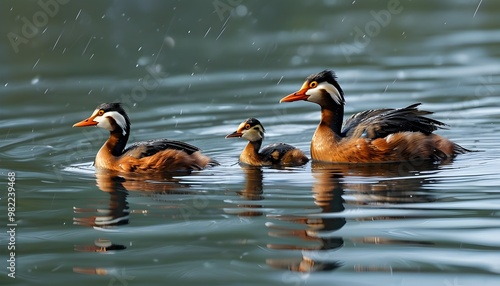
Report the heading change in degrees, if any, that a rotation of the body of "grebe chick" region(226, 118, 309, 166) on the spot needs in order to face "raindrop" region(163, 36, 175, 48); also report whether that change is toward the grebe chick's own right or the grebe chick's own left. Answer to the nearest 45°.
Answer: approximately 90° to the grebe chick's own right

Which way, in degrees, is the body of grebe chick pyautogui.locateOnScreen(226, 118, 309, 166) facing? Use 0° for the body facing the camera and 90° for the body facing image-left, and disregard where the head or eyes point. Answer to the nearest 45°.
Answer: approximately 90°
